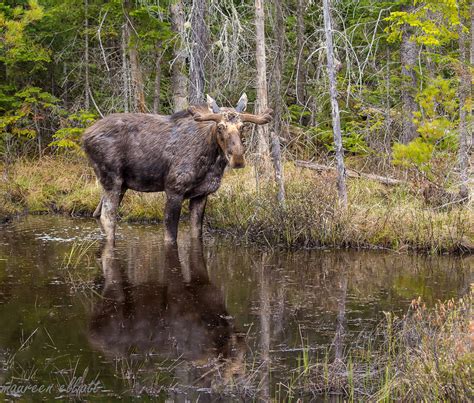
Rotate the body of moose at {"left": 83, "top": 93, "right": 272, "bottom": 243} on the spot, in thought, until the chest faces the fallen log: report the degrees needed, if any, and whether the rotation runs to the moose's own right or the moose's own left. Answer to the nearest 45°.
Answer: approximately 90° to the moose's own left

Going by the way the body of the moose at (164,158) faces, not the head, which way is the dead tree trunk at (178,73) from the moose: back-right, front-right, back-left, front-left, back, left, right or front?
back-left

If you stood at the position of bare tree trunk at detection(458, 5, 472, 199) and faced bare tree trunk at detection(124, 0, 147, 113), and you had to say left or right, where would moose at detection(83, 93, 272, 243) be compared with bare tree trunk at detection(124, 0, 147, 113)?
left

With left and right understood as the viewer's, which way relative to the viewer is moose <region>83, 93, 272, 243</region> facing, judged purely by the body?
facing the viewer and to the right of the viewer

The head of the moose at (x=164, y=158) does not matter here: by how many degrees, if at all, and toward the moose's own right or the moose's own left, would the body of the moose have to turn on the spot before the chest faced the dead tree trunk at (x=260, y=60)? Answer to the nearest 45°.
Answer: approximately 90° to the moose's own left

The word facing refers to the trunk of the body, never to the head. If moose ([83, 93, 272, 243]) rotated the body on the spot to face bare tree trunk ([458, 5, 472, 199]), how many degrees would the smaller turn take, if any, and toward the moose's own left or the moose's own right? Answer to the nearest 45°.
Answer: approximately 45° to the moose's own left

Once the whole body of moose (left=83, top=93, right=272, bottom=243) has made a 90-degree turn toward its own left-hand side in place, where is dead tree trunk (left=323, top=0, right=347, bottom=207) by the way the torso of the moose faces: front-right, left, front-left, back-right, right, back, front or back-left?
front-right

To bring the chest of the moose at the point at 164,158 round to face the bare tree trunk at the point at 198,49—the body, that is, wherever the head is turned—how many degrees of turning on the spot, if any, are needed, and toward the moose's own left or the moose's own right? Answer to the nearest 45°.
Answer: approximately 135° to the moose's own left

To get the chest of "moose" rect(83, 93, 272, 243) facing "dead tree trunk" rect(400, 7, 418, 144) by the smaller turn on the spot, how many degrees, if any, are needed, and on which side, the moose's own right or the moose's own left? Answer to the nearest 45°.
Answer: approximately 90° to the moose's own left

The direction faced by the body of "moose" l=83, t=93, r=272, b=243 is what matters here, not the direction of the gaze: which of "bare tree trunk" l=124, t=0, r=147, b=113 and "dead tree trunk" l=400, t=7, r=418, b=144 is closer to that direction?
the dead tree trunk

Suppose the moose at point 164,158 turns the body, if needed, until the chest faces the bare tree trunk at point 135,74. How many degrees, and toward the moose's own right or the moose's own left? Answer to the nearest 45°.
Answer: approximately 135° to the moose's own left

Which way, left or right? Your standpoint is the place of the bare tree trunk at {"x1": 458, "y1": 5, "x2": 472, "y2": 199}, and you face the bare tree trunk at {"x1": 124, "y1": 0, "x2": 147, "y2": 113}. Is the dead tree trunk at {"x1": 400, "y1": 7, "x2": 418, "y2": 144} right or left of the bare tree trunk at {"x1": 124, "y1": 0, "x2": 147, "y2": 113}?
right

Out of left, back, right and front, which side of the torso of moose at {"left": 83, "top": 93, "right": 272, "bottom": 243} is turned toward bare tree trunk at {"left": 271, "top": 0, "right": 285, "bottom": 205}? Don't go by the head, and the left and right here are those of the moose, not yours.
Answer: left
